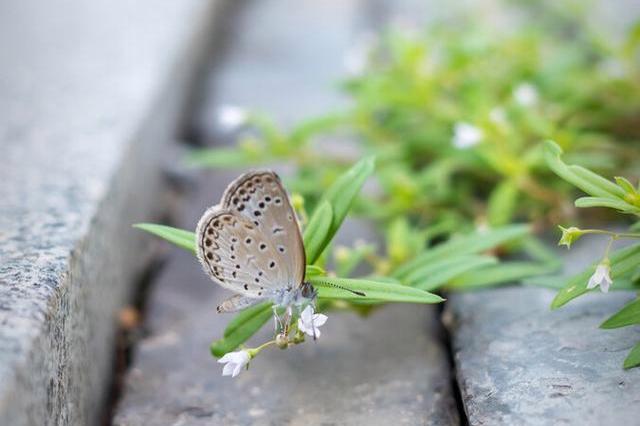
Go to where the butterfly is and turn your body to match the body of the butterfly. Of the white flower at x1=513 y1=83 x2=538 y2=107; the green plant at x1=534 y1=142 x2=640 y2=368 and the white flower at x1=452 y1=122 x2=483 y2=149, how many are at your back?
0

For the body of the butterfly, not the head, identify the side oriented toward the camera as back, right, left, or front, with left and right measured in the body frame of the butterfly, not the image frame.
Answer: right

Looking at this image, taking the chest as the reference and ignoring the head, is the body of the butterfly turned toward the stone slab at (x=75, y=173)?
no

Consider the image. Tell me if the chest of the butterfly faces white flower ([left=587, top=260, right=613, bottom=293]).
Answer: yes

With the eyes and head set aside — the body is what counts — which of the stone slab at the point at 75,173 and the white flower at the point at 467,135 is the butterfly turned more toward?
the white flower

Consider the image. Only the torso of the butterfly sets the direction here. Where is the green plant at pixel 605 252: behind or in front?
in front

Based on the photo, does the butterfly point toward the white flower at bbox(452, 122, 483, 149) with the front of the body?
no

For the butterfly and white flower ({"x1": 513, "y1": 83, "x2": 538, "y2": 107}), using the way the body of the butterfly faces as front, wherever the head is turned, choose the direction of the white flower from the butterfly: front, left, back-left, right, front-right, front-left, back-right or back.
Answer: front-left

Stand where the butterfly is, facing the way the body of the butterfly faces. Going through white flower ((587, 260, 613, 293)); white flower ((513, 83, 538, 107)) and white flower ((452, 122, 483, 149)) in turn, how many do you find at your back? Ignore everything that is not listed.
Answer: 0
